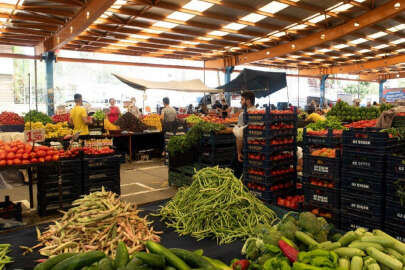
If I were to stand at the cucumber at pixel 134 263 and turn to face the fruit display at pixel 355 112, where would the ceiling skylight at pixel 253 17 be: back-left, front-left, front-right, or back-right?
front-left

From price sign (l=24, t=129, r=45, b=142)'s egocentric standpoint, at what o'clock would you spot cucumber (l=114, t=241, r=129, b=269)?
The cucumber is roughly at 12 o'clock from the price sign.

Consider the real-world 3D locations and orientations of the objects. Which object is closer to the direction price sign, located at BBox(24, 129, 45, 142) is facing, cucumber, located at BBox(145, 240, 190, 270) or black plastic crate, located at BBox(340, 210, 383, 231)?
the cucumber

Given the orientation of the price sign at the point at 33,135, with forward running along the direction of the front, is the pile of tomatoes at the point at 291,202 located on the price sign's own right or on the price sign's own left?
on the price sign's own left

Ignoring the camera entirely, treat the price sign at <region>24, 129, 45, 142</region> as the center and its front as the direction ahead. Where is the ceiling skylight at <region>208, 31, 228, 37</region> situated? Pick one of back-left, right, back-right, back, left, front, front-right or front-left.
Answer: back-left

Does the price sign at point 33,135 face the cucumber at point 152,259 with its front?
yes

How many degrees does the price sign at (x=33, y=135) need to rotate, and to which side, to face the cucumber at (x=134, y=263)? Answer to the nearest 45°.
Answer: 0° — it already faces it

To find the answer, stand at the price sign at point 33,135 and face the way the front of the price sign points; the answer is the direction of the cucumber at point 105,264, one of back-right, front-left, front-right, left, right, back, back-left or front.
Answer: front

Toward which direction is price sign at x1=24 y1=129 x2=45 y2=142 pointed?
toward the camera

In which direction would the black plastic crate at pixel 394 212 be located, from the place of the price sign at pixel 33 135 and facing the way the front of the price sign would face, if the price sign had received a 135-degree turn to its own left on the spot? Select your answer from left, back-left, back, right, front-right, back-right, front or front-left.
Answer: right

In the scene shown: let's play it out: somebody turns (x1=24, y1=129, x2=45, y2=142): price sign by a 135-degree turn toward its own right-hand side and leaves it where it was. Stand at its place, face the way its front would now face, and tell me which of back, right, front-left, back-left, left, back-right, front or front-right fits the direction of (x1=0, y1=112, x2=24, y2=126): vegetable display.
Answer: front-right

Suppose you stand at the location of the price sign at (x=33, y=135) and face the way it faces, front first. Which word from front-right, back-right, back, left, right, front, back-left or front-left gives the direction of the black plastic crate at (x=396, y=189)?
front-left

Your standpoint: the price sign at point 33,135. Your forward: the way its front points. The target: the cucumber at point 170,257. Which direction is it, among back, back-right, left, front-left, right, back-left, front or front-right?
front

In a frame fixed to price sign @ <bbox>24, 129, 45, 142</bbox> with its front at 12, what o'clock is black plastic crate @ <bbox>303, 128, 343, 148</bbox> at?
The black plastic crate is roughly at 10 o'clock from the price sign.

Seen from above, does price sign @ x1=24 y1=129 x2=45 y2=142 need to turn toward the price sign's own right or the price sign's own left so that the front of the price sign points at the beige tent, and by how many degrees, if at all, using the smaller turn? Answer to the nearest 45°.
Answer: approximately 135° to the price sign's own left

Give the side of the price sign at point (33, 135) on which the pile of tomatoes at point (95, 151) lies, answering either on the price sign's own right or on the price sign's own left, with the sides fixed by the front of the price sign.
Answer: on the price sign's own left
